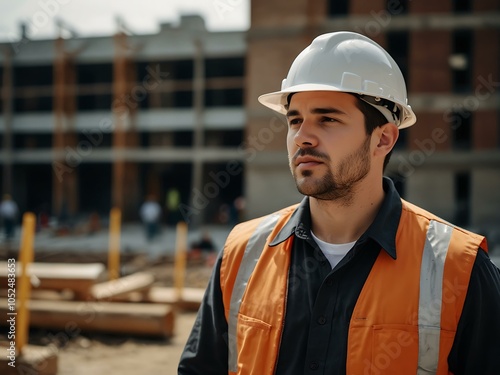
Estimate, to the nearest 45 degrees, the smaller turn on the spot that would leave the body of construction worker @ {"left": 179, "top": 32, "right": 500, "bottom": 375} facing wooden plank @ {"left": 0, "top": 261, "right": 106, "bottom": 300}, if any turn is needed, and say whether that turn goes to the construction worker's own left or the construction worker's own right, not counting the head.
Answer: approximately 90° to the construction worker's own right

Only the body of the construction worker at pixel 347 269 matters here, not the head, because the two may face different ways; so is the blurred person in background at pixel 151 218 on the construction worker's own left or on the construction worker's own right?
on the construction worker's own right

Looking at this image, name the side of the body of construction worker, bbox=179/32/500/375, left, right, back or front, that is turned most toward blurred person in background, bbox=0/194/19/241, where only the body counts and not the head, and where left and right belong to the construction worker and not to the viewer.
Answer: right

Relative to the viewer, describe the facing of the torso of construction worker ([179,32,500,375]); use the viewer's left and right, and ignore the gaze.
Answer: facing the viewer and to the left of the viewer

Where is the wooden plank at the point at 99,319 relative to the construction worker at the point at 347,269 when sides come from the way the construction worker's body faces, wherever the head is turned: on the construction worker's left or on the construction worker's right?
on the construction worker's right
